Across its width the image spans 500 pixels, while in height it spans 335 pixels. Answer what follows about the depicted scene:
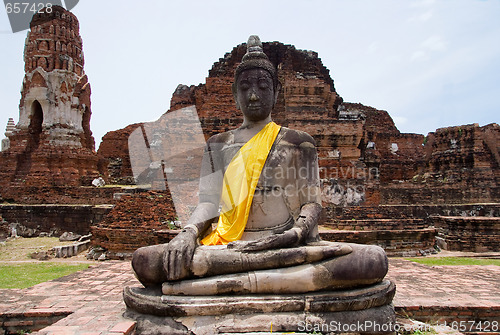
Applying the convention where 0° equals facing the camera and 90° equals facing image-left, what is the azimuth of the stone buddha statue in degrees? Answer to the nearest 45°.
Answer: approximately 0°

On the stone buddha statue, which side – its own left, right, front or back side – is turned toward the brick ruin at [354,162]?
back

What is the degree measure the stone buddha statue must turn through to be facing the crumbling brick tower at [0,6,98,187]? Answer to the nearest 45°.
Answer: approximately 135° to its right
